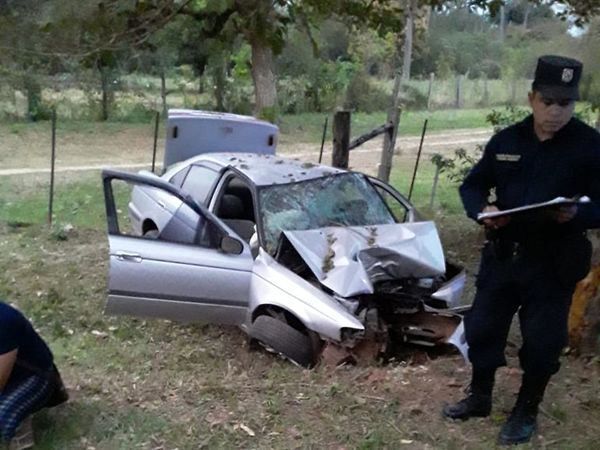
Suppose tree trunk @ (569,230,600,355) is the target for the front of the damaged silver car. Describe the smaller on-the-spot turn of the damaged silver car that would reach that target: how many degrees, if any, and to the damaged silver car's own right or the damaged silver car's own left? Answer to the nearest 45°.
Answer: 0° — it already faces it

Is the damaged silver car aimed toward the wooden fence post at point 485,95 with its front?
no

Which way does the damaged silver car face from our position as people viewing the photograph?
facing the viewer and to the right of the viewer

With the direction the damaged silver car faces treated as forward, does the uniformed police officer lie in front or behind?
in front

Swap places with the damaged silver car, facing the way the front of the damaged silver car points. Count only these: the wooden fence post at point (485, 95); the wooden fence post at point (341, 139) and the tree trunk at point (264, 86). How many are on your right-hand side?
0

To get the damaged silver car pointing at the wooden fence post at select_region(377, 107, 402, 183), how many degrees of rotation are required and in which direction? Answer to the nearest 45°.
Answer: approximately 135° to its left

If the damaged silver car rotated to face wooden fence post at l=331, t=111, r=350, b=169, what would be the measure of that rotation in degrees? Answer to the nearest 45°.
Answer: approximately 135° to its left

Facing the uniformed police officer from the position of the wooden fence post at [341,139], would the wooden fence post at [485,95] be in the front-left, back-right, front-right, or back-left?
back-left

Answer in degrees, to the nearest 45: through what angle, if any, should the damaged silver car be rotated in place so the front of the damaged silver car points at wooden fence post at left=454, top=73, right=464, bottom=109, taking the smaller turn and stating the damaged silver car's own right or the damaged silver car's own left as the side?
approximately 135° to the damaged silver car's own left

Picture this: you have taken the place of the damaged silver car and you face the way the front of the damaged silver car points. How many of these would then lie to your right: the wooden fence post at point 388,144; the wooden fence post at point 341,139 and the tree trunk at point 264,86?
0

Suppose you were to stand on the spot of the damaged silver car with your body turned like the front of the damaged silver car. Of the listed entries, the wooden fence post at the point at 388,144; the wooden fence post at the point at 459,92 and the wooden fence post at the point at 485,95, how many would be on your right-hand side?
0

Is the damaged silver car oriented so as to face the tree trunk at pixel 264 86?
no

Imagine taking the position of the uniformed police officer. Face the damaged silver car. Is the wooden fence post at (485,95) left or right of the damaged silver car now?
right
